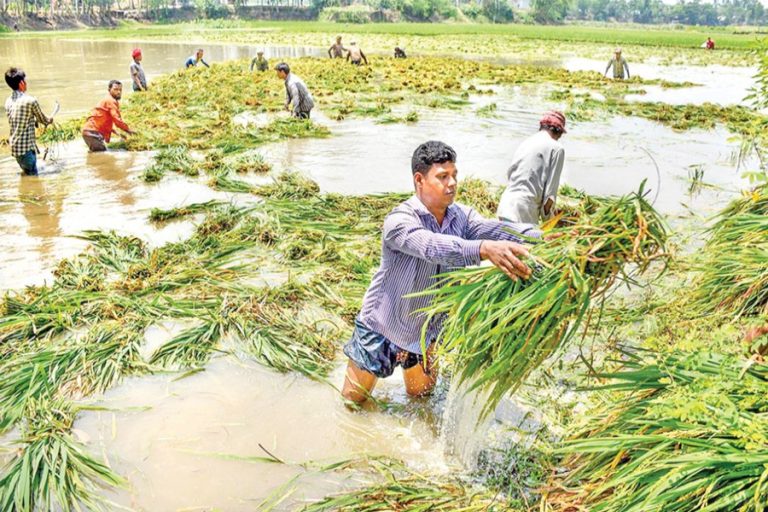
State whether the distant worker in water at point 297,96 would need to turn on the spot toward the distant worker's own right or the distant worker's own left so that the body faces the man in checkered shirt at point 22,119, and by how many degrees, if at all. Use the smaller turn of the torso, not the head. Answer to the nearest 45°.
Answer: approximately 45° to the distant worker's own left

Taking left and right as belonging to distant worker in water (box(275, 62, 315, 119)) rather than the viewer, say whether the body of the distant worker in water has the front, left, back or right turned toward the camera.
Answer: left

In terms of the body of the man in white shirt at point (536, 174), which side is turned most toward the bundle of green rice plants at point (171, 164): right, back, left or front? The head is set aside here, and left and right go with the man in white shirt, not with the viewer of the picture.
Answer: left

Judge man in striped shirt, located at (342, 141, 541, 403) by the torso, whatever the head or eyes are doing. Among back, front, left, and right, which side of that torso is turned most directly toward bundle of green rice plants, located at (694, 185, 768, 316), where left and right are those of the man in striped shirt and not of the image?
left

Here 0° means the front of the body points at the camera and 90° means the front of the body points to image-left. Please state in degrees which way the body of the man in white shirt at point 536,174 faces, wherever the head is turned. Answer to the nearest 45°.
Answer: approximately 225°

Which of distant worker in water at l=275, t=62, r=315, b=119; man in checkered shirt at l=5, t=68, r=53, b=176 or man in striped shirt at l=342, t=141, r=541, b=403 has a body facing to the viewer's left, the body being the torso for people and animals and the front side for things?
the distant worker in water

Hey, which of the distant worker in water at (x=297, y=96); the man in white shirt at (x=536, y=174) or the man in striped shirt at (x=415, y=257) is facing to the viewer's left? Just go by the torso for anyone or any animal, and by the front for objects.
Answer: the distant worker in water

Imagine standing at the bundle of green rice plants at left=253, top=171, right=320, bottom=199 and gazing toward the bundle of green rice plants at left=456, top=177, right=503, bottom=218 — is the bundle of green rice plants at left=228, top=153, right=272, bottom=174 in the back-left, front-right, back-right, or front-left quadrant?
back-left

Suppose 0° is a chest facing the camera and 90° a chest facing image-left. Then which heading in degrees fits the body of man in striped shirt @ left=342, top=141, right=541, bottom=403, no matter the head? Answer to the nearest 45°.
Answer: approximately 315°

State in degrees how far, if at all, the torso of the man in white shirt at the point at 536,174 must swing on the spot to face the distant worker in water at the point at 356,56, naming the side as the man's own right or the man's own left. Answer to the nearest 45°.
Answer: approximately 45° to the man's own left
